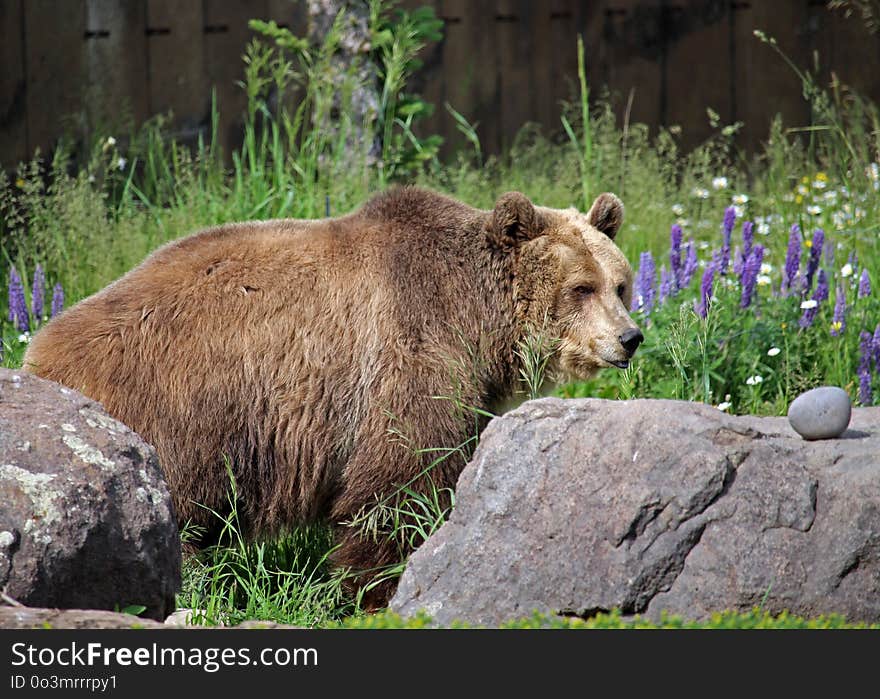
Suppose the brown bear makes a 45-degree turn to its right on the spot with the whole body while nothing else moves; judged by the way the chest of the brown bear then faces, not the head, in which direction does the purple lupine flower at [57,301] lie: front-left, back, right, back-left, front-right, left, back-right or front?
back

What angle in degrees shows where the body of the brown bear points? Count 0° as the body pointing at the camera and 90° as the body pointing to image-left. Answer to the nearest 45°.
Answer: approximately 270°

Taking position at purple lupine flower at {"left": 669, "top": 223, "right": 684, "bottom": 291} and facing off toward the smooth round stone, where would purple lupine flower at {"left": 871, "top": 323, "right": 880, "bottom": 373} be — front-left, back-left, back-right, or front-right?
front-left

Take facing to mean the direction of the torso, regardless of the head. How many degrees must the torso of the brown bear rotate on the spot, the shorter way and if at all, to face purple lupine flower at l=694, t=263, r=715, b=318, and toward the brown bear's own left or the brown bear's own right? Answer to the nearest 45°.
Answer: approximately 45° to the brown bear's own left

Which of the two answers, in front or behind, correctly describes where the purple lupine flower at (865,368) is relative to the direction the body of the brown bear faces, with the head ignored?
in front

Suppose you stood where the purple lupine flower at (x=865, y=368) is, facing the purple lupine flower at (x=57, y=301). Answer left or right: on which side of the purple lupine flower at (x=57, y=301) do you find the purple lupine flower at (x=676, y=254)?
right

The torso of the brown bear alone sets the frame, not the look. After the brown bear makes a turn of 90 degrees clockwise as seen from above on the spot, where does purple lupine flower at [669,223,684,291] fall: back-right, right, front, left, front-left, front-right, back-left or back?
back-left

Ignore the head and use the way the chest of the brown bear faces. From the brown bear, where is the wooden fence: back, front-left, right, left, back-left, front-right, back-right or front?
left

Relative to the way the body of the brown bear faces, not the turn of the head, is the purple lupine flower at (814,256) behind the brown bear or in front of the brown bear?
in front

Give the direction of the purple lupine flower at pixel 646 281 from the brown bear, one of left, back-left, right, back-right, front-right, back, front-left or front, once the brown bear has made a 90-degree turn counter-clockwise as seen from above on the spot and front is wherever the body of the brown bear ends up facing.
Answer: front-right

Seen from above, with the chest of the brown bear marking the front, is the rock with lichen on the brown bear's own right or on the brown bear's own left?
on the brown bear's own right

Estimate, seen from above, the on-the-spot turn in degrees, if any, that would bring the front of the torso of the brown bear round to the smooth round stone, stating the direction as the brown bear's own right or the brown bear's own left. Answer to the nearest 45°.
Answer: approximately 45° to the brown bear's own right
